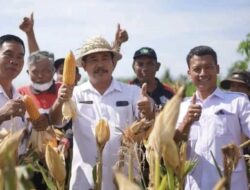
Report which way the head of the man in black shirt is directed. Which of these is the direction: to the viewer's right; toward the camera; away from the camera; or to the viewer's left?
toward the camera

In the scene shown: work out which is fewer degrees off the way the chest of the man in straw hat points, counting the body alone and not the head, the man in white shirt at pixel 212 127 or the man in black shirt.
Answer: the man in white shirt

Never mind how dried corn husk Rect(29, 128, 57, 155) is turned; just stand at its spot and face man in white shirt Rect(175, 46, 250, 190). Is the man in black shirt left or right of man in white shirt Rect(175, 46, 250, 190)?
left

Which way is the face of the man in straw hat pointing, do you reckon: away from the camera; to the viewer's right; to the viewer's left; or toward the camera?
toward the camera

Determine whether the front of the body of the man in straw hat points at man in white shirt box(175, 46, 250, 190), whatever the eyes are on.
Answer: no

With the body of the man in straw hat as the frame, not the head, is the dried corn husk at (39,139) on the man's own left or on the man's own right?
on the man's own right

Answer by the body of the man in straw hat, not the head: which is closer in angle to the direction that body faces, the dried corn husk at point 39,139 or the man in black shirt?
the dried corn husk

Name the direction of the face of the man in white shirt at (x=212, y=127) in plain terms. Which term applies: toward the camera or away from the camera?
toward the camera

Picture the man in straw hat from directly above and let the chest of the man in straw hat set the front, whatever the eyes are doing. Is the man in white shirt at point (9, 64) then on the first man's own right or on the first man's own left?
on the first man's own right

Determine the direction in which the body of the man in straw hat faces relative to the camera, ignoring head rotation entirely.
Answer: toward the camera

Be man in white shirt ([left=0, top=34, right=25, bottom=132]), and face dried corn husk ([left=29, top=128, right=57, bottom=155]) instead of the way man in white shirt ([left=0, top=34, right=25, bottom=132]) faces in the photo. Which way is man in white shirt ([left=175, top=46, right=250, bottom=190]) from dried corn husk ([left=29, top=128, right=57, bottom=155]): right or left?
left

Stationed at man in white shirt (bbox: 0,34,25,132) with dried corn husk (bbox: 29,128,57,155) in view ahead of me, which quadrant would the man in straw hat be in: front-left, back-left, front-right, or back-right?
front-left
